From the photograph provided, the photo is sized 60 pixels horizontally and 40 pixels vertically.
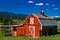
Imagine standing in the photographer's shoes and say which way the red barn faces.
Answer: facing the viewer and to the left of the viewer
